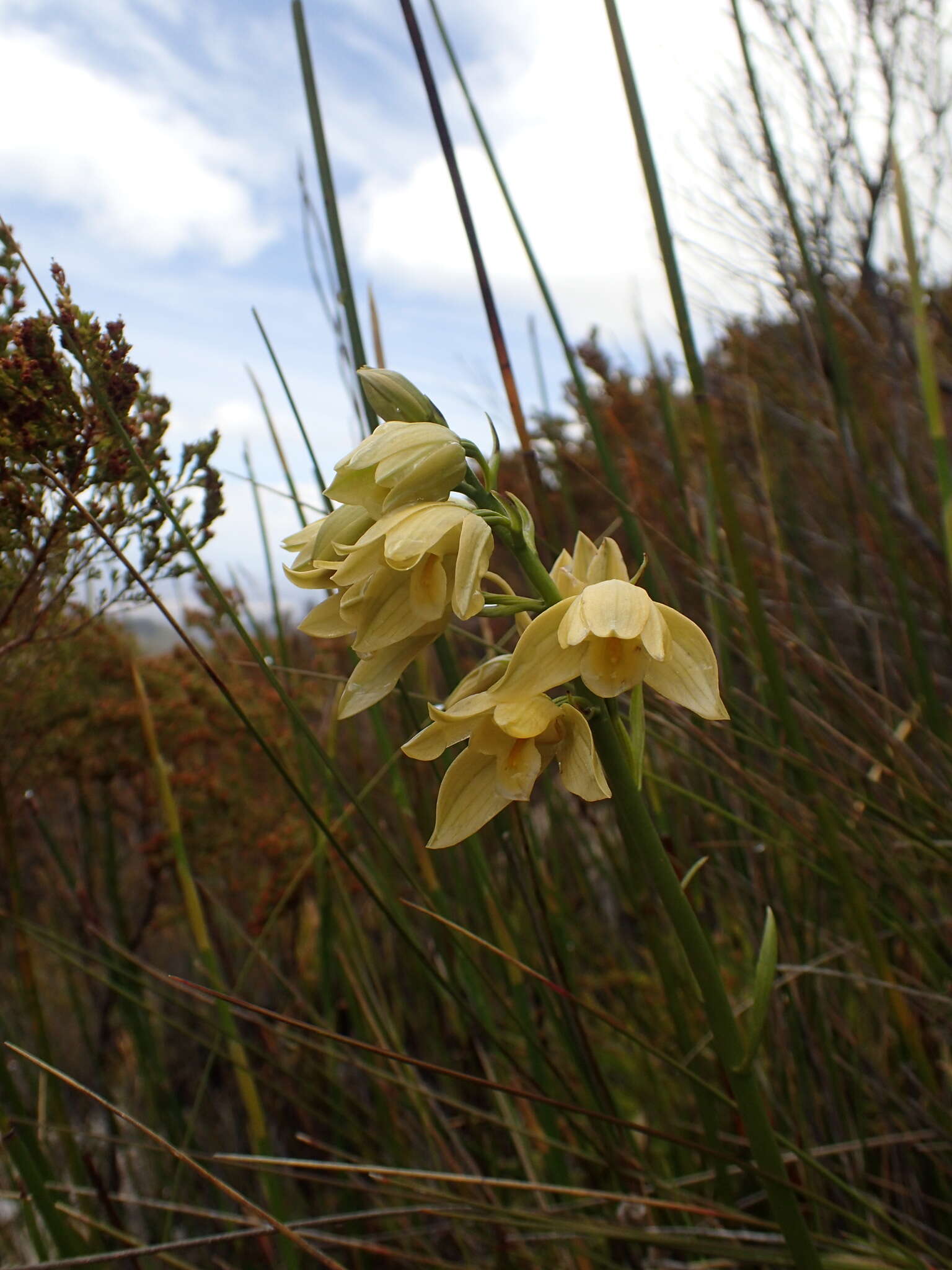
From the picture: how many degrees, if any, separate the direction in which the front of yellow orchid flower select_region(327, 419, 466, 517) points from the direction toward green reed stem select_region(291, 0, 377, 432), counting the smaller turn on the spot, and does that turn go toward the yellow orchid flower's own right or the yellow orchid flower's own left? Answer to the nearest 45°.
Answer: approximately 90° to the yellow orchid flower's own right

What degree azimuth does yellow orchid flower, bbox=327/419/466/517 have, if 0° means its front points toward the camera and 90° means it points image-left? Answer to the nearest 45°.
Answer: approximately 90°
